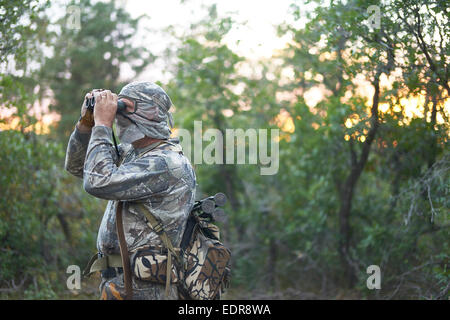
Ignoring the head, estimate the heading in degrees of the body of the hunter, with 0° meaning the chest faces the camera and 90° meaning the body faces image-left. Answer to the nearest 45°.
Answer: approximately 90°

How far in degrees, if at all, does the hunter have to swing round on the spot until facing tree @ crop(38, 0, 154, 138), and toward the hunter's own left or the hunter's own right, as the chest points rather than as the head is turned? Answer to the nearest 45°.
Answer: approximately 90° to the hunter's own right
